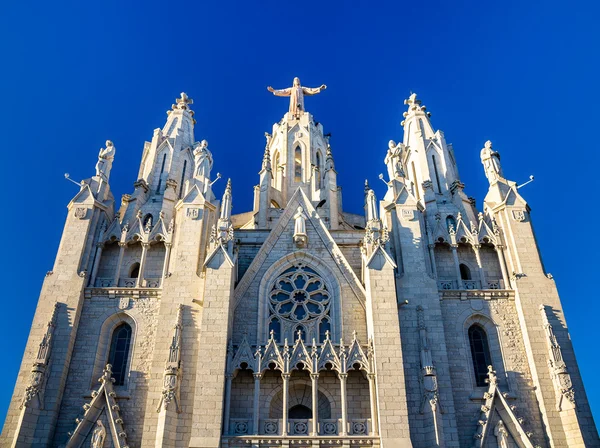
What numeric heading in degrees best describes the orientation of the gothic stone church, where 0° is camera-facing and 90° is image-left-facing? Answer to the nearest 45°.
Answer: approximately 0°
